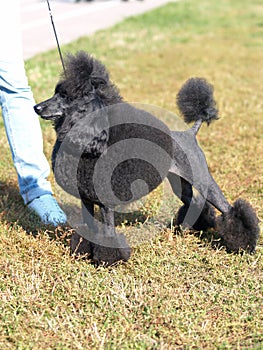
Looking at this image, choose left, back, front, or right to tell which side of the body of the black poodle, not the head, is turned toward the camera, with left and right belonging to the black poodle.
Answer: left
